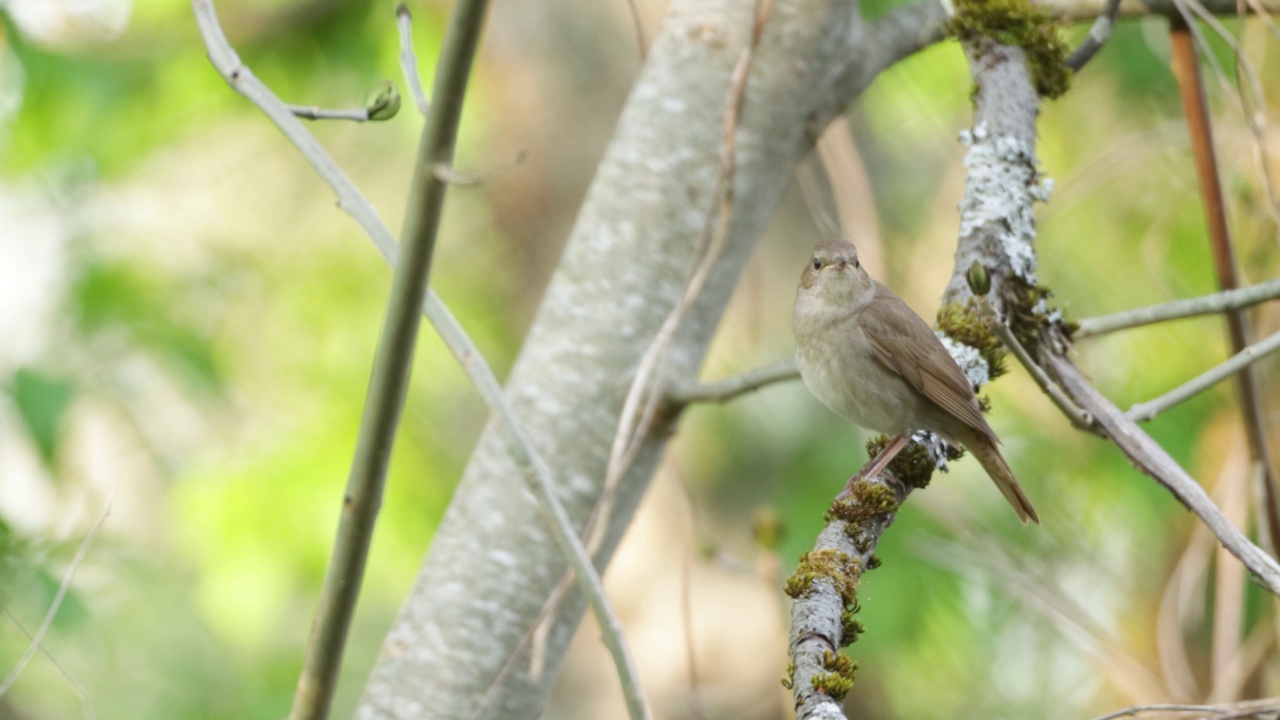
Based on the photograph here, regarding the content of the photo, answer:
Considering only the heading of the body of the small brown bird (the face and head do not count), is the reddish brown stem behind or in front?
behind

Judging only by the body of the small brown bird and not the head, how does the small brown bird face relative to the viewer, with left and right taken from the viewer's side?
facing the viewer and to the left of the viewer

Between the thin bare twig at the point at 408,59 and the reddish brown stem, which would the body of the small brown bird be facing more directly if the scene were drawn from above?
the thin bare twig

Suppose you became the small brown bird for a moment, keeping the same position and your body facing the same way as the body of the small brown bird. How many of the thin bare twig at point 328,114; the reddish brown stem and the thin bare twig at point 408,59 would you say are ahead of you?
2

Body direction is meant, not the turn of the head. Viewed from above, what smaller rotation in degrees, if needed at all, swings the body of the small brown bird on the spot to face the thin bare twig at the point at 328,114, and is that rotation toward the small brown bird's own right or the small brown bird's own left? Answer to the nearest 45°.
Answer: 0° — it already faces it
